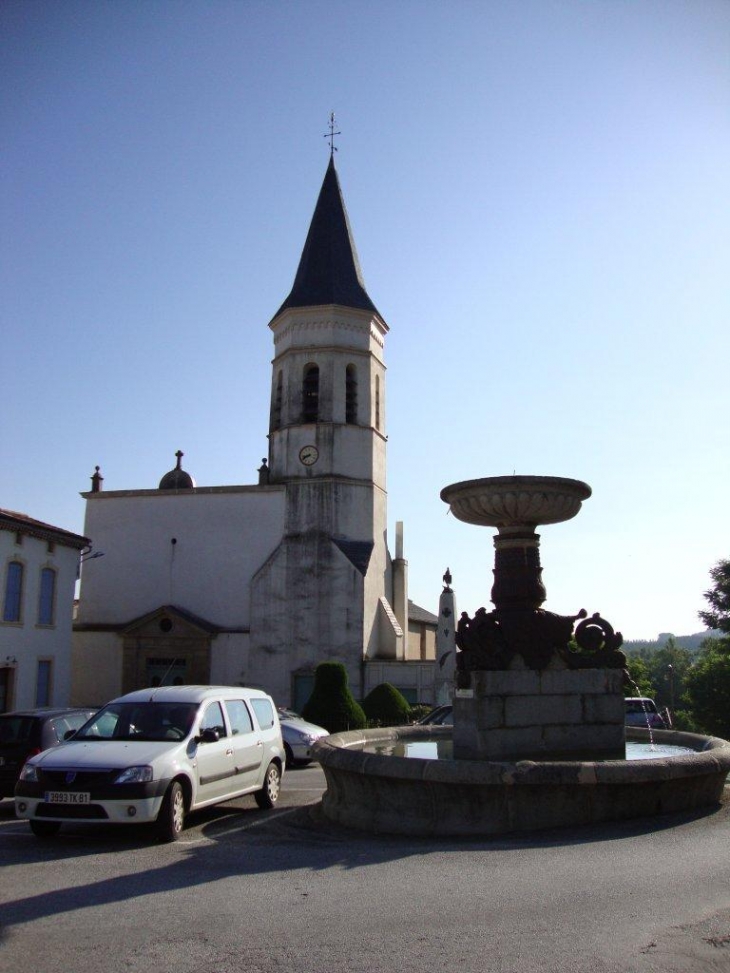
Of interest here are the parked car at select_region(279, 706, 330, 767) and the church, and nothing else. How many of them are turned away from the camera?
0

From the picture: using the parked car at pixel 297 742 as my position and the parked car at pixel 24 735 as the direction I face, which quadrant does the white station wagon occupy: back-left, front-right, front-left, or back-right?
front-left

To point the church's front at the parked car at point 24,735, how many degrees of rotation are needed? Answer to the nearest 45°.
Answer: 0° — it already faces it

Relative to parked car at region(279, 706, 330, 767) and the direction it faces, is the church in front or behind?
behind

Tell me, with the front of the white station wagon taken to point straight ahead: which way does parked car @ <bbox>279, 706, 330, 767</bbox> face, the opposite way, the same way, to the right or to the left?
to the left

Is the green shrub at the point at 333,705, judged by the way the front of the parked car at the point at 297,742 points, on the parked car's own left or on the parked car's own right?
on the parked car's own left

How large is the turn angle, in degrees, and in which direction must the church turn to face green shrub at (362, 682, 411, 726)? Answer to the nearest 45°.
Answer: approximately 45° to its left

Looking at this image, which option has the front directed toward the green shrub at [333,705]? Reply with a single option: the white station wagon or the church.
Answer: the church

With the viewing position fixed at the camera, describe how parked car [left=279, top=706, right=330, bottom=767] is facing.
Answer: facing the viewer and to the right of the viewer

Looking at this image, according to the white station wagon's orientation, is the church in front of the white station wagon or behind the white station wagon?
behind

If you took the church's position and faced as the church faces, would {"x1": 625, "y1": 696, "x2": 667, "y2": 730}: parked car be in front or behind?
in front

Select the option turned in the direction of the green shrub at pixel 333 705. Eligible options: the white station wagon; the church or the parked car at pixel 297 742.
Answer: the church

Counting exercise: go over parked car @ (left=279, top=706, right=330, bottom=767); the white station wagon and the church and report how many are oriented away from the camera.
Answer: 0

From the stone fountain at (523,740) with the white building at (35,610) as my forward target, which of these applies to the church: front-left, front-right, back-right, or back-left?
front-right

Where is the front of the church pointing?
toward the camera

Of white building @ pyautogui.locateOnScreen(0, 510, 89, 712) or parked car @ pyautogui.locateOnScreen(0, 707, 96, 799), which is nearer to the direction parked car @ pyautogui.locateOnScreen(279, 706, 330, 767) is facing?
the parked car

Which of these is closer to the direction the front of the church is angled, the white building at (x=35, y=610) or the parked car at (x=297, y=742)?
the parked car

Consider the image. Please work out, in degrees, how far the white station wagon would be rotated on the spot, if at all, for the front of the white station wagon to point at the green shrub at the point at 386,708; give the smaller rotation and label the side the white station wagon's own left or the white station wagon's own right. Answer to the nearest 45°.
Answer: approximately 135° to the white station wagon's own right

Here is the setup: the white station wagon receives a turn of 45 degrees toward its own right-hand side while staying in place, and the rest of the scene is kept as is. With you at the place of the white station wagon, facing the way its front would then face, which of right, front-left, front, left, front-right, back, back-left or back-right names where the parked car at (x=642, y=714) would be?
back-right

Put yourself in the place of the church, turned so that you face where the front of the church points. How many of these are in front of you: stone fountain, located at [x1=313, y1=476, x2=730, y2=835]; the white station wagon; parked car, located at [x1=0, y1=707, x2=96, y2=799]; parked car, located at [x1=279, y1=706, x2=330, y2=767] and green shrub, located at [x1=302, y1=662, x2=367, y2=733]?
5
